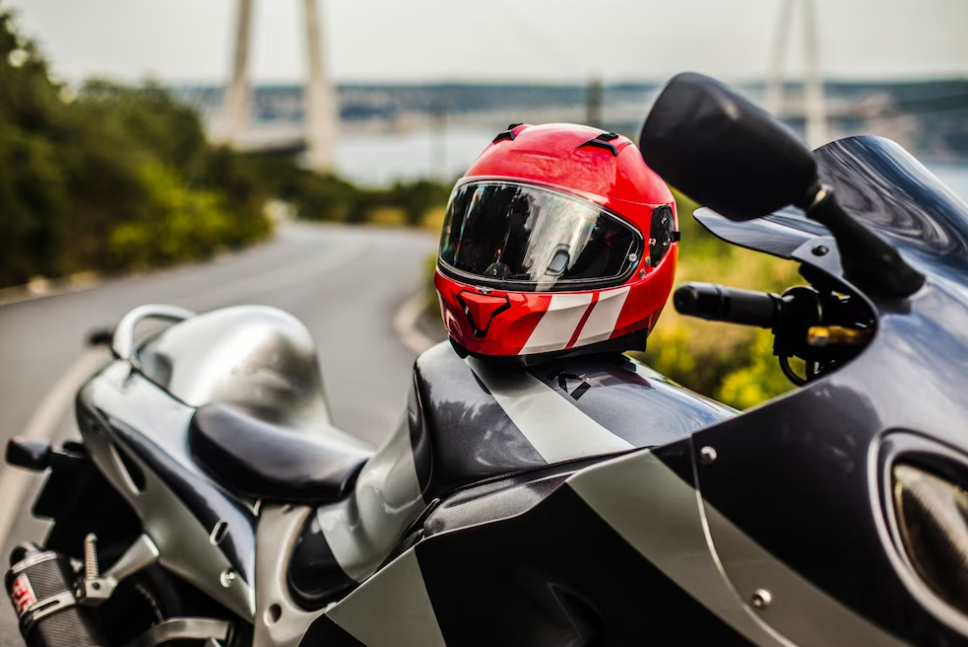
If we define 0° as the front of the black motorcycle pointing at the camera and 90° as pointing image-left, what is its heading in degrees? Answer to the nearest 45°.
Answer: approximately 315°
